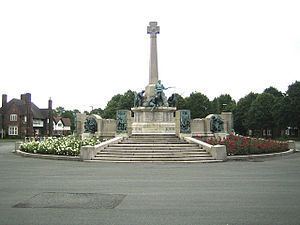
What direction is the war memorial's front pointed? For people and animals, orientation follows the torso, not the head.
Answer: toward the camera
